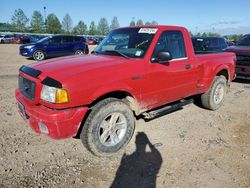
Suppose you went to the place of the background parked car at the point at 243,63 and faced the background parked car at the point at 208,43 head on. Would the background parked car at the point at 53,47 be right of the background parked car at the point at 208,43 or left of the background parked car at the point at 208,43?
left

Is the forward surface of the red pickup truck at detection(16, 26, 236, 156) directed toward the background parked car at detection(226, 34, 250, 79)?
no

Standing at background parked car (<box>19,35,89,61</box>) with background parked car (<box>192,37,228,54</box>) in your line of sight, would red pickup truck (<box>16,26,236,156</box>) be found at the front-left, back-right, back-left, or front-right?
front-right

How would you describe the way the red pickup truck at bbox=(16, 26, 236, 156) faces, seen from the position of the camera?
facing the viewer and to the left of the viewer

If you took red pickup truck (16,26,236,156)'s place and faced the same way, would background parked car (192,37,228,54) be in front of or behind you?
behind

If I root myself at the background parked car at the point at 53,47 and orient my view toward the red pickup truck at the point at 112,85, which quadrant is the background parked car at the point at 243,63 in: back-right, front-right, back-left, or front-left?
front-left

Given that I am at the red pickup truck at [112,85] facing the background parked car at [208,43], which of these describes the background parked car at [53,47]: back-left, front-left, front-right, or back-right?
front-left

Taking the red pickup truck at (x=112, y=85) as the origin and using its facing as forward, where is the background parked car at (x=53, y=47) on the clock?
The background parked car is roughly at 4 o'clock from the red pickup truck.
